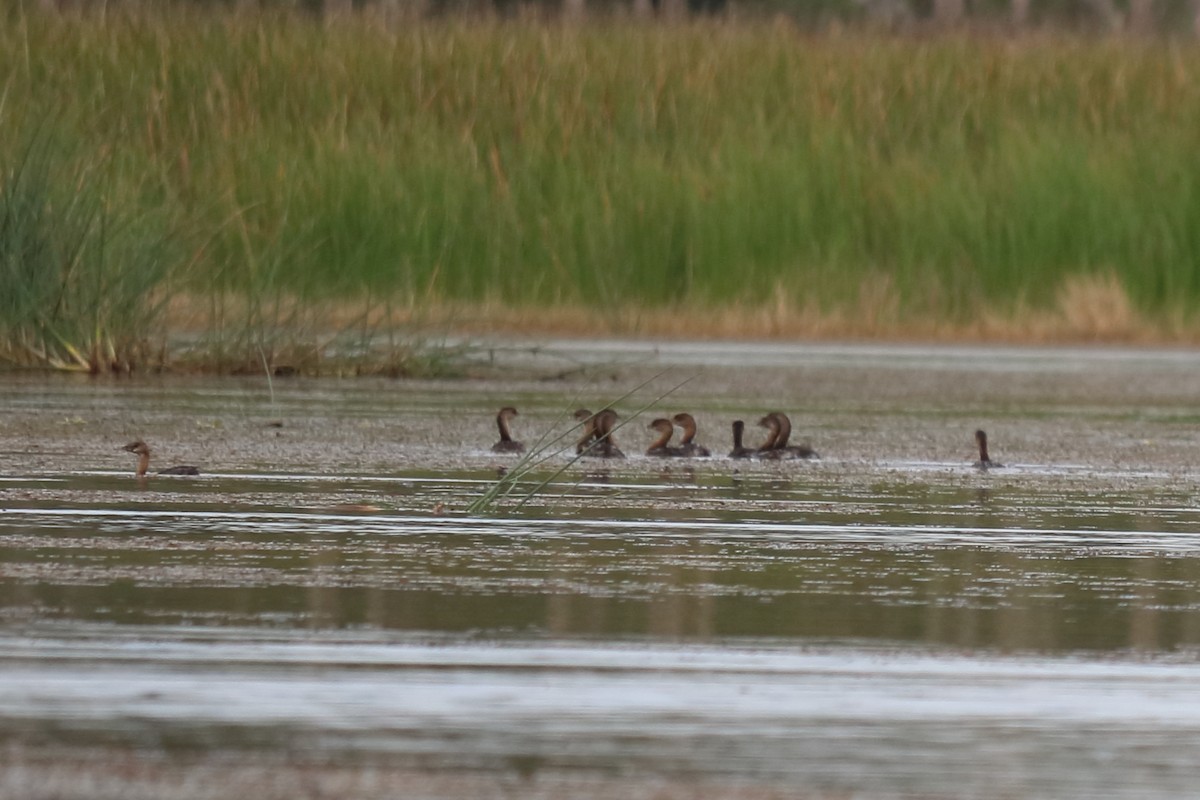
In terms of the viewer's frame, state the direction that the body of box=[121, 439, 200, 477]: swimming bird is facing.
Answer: to the viewer's left

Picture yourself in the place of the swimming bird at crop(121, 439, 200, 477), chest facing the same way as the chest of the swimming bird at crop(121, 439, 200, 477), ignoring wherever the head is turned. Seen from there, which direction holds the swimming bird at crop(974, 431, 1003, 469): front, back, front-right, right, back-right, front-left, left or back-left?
back

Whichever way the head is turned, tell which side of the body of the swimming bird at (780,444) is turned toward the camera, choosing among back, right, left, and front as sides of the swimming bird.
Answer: left

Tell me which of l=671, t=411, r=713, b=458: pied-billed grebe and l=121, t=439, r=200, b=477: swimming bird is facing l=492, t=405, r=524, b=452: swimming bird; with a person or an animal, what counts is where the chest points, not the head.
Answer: the pied-billed grebe

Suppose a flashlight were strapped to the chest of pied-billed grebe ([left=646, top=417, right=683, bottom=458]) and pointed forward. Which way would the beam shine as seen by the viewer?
to the viewer's left

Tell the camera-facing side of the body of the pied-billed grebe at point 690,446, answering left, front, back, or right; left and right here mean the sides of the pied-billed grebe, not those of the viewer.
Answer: left
